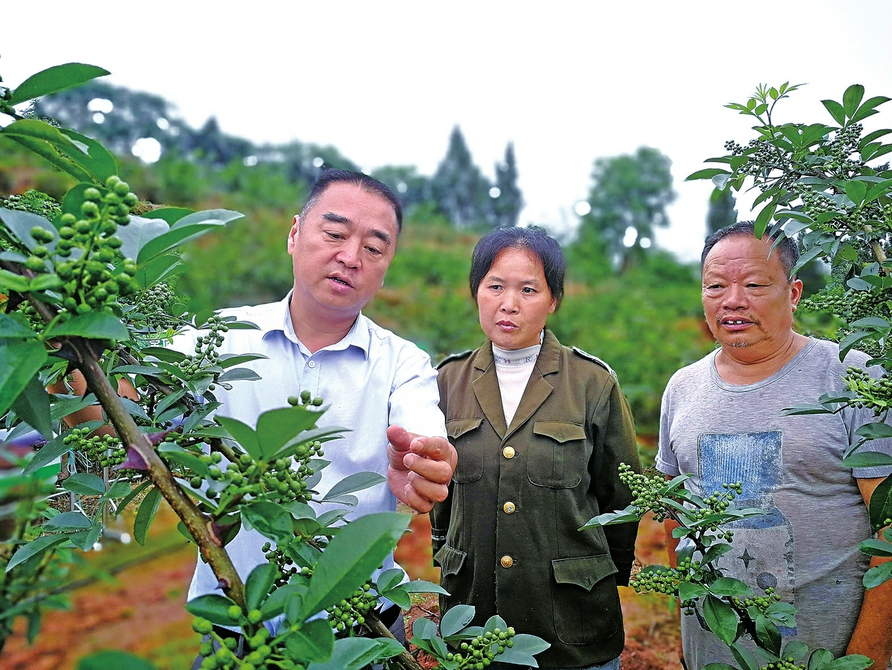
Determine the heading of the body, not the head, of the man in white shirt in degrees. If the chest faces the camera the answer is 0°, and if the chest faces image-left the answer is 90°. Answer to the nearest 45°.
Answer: approximately 0°

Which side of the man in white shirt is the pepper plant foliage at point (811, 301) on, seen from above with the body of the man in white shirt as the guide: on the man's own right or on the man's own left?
on the man's own left

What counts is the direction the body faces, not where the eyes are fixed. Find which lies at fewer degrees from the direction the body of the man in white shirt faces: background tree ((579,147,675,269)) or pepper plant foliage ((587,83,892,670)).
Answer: the pepper plant foliage

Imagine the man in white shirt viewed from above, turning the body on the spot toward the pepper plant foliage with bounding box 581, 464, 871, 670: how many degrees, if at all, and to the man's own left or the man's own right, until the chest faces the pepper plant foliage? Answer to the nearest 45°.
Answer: approximately 45° to the man's own left

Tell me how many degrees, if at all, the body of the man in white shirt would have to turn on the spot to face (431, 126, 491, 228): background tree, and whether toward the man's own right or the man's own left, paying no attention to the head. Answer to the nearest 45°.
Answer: approximately 180°

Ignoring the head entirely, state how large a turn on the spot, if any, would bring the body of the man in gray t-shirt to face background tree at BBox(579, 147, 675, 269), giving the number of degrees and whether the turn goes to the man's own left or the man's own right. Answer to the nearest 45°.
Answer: approximately 135° to the man's own right

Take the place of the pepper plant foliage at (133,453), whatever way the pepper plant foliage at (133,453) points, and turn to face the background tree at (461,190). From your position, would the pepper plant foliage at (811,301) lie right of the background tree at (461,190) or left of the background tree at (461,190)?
right

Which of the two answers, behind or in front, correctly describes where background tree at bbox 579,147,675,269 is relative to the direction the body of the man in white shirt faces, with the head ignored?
behind
